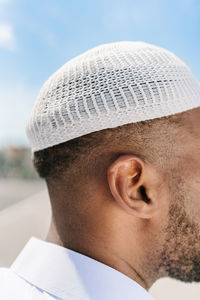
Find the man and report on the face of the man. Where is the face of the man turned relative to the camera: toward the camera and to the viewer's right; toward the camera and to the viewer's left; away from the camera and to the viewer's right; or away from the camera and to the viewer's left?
away from the camera and to the viewer's right

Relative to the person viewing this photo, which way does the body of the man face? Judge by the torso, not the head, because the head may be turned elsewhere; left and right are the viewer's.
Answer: facing to the right of the viewer
